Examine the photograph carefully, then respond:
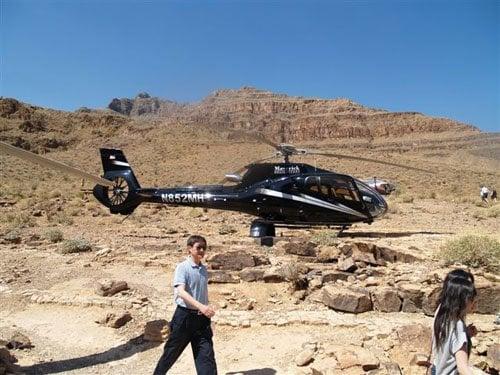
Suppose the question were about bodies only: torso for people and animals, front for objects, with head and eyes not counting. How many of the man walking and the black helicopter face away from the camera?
0

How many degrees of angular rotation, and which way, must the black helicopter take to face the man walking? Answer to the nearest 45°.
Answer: approximately 90° to its right

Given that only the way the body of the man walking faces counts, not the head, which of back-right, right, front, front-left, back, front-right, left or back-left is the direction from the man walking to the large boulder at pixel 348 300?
left

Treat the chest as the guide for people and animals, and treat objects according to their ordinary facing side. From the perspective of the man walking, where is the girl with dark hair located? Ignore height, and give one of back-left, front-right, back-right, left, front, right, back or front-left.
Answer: front

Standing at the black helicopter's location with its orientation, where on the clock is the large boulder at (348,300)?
The large boulder is roughly at 3 o'clock from the black helicopter.

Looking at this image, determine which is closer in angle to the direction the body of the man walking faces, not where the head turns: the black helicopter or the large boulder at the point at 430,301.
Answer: the large boulder

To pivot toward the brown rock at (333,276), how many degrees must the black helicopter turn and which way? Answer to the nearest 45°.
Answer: approximately 90° to its right

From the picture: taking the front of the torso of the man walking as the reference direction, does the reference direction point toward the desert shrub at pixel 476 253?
no

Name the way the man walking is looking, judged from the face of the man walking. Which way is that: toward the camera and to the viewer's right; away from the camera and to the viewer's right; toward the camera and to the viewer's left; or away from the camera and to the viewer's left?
toward the camera and to the viewer's right

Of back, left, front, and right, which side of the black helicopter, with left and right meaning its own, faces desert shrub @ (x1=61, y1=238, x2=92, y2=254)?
back

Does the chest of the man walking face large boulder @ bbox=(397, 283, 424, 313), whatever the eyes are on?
no

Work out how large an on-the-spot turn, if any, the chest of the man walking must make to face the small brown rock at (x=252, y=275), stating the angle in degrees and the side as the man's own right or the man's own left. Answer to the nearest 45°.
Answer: approximately 135° to the man's own left

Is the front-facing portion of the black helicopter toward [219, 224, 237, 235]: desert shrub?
no

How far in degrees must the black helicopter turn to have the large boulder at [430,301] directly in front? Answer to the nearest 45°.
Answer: approximately 90° to its right

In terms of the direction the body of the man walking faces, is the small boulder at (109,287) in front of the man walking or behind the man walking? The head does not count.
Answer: behind

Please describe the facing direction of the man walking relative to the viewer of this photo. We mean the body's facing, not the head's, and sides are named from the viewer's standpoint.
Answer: facing the viewer and to the right of the viewer

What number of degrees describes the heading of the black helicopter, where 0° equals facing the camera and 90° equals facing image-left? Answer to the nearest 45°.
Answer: approximately 270°
